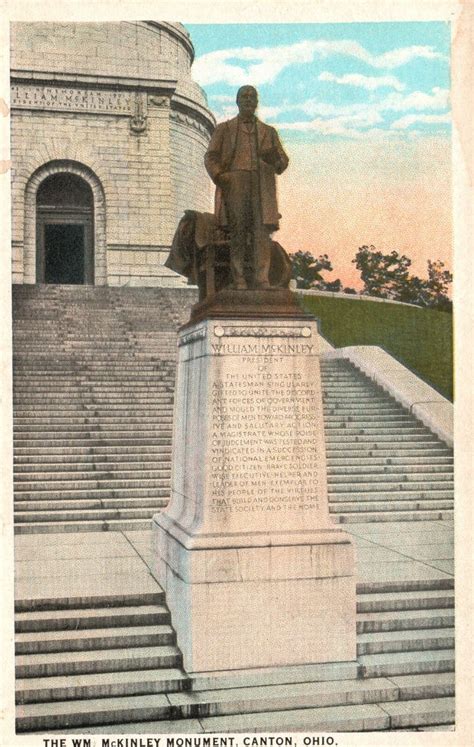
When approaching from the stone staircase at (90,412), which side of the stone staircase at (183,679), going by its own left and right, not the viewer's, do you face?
back

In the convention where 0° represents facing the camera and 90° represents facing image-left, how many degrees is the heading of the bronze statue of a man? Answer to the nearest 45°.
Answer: approximately 0°

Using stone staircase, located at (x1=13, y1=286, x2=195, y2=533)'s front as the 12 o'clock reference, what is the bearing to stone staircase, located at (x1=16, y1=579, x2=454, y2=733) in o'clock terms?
stone staircase, located at (x1=16, y1=579, x2=454, y2=733) is roughly at 12 o'clock from stone staircase, located at (x1=13, y1=286, x2=195, y2=533).

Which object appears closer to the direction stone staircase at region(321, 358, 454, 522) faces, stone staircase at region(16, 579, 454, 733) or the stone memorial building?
the stone staircase

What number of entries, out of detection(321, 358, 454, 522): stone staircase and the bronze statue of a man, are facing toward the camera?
2

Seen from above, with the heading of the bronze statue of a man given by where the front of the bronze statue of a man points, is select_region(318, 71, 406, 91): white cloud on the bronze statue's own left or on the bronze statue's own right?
on the bronze statue's own left
